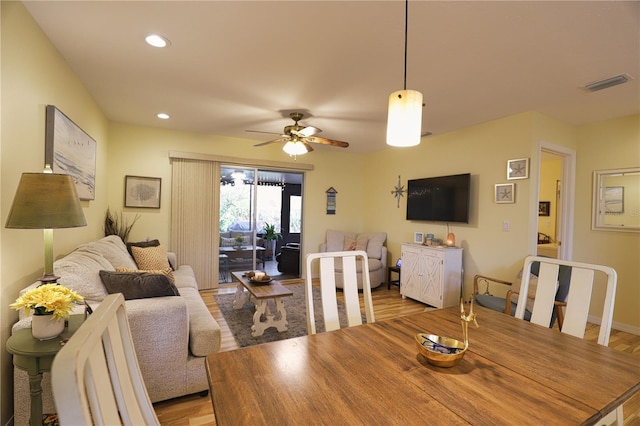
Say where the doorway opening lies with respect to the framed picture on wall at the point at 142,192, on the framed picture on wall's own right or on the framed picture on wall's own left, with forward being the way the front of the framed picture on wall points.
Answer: on the framed picture on wall's own left

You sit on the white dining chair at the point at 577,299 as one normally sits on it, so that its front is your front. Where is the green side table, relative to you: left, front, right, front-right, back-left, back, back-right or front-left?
front

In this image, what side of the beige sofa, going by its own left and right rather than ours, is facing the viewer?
right

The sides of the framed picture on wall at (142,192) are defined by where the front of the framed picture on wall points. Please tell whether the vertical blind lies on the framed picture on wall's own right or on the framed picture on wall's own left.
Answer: on the framed picture on wall's own left

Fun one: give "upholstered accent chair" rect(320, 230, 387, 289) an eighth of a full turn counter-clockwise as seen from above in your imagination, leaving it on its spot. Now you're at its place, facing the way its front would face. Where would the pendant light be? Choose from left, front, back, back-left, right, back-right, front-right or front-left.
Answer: front-right

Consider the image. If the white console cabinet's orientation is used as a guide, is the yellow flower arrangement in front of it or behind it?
in front

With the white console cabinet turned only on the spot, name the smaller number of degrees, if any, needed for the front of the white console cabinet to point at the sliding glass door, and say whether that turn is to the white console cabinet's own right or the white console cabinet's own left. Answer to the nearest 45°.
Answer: approximately 45° to the white console cabinet's own right

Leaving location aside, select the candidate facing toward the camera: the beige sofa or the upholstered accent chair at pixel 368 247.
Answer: the upholstered accent chair

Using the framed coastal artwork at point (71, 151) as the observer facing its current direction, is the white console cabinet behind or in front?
in front
